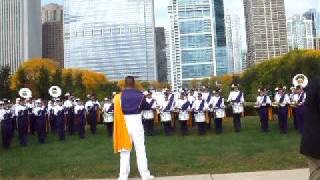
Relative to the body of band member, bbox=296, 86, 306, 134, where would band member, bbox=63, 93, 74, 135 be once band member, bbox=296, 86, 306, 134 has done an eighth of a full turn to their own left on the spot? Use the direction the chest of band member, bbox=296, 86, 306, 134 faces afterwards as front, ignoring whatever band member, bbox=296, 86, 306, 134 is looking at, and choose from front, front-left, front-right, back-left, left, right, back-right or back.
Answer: right

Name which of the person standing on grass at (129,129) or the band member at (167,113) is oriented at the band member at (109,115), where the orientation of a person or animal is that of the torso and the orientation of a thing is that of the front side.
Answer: the person standing on grass

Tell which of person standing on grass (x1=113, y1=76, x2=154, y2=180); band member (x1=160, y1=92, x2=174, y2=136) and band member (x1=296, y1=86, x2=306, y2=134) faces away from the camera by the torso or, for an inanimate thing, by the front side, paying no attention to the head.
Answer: the person standing on grass

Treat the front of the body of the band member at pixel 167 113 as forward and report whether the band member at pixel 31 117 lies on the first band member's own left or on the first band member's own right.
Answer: on the first band member's own right

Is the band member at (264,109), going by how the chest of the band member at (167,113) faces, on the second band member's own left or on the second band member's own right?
on the second band member's own left

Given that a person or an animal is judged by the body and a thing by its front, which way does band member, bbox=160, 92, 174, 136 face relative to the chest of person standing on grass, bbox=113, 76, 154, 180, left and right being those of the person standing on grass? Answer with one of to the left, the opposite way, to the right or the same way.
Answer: the opposite way

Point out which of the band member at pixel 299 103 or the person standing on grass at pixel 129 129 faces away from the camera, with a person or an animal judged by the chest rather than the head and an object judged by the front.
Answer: the person standing on grass

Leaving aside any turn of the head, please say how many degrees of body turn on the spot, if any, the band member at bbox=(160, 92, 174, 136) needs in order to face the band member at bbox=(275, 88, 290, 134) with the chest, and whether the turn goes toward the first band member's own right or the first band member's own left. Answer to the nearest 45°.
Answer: approximately 90° to the first band member's own left

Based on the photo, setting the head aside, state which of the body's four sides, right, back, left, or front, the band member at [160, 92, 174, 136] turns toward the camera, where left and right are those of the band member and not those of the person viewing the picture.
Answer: front

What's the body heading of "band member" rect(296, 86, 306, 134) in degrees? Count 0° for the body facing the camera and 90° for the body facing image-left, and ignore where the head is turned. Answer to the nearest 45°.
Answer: approximately 45°

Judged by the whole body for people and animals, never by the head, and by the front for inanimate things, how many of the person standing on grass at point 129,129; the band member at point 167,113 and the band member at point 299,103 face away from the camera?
1

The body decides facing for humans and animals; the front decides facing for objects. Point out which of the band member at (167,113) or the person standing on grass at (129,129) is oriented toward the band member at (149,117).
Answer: the person standing on grass

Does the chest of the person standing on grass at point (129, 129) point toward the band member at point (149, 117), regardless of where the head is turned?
yes

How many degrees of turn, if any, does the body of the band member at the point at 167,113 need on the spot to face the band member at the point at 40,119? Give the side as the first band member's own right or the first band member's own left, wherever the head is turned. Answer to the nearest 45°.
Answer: approximately 90° to the first band member's own right

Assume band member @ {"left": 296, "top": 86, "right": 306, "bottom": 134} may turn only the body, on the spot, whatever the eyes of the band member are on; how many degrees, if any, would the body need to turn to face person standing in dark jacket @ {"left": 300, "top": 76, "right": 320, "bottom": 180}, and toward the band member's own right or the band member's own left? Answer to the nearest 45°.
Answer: approximately 45° to the band member's own left

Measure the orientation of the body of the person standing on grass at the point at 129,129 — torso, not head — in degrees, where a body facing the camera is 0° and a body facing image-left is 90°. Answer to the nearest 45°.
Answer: approximately 180°
